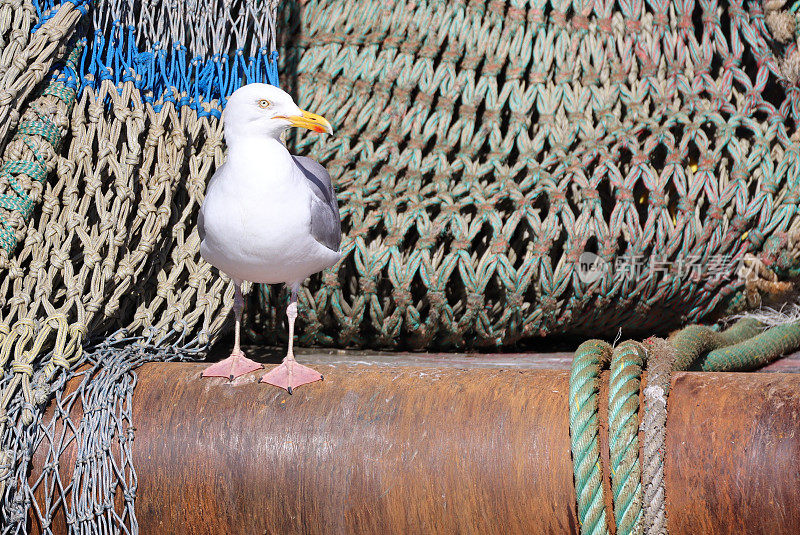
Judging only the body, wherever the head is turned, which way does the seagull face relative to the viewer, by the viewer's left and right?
facing the viewer

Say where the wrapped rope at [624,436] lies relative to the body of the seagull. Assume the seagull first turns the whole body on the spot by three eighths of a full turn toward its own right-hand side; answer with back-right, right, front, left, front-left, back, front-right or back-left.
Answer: back
